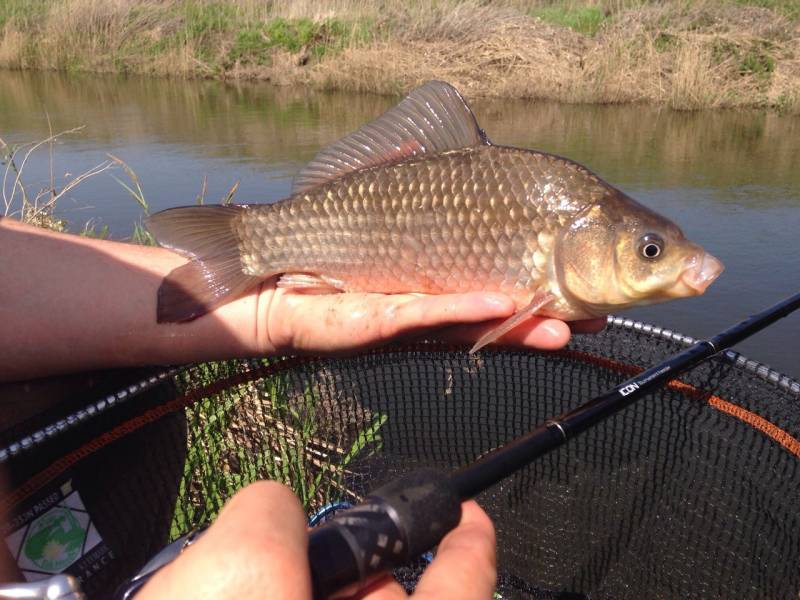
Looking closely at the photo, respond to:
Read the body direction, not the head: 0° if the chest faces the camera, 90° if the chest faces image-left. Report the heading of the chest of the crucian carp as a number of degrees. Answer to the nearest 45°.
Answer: approximately 270°
